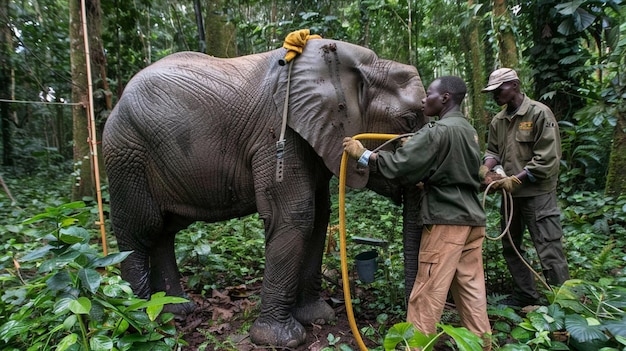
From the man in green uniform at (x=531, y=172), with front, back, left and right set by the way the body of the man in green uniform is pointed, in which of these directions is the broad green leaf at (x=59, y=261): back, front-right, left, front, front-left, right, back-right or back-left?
front

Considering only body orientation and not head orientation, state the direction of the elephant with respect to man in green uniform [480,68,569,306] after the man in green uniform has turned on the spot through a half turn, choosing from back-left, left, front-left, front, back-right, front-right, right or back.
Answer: back

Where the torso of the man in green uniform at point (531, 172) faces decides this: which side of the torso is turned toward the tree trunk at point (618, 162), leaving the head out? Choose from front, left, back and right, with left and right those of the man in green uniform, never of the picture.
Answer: back

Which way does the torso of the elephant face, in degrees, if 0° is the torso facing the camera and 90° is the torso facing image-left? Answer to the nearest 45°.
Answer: approximately 270°

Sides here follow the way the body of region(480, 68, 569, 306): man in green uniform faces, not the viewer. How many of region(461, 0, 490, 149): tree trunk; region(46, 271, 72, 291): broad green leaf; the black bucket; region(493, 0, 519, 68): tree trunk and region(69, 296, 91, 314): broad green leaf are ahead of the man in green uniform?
3

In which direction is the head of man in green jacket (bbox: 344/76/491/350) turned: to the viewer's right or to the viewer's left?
to the viewer's left

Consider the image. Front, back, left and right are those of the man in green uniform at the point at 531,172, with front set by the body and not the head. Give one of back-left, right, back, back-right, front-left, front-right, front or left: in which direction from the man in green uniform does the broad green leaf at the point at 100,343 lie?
front

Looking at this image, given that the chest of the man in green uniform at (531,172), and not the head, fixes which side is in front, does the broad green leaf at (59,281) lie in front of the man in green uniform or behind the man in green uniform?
in front

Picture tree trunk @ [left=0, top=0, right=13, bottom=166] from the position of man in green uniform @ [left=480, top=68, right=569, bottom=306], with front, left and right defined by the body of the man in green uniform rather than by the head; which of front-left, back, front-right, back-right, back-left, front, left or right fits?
front-right

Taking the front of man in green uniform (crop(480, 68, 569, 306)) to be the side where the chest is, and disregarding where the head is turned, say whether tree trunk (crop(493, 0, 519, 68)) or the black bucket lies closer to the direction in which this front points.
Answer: the black bucket

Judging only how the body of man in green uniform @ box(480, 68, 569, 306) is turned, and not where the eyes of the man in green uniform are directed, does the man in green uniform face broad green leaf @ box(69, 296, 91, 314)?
yes

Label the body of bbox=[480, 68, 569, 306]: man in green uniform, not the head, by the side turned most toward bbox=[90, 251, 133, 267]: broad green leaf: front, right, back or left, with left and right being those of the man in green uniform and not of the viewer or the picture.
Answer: front

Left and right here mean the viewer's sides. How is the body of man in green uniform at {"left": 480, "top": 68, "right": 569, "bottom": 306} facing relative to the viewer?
facing the viewer and to the left of the viewer
